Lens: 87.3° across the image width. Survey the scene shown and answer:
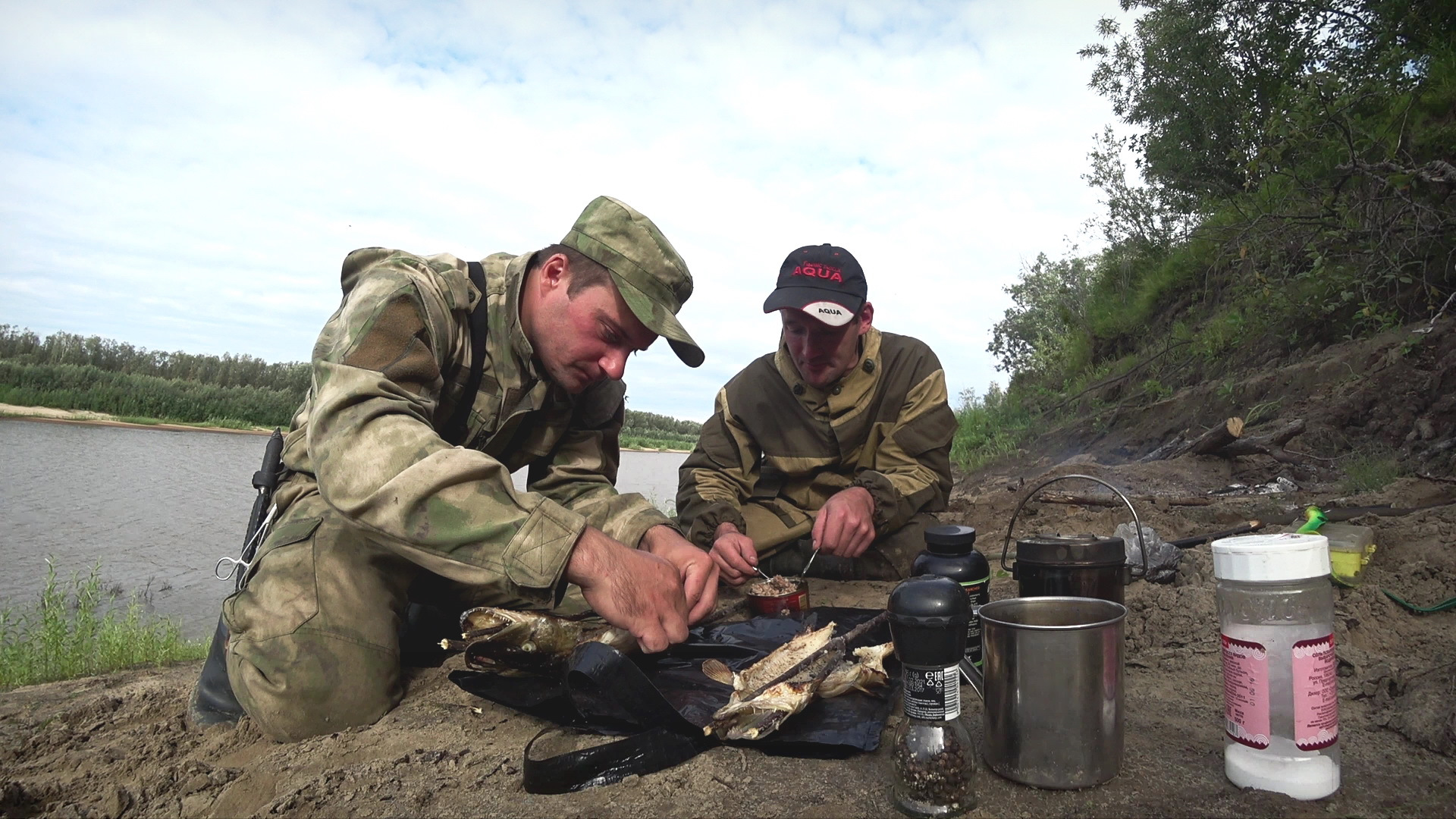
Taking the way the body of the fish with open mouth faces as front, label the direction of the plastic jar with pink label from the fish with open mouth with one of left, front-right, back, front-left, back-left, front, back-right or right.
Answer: back-left

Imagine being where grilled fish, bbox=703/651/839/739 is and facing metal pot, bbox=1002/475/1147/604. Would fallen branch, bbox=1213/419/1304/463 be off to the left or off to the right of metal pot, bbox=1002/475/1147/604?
left

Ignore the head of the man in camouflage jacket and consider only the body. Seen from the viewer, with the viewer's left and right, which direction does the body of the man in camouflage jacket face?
facing the viewer and to the right of the viewer

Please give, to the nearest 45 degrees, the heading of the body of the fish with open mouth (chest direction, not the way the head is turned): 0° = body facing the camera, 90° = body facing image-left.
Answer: approximately 90°

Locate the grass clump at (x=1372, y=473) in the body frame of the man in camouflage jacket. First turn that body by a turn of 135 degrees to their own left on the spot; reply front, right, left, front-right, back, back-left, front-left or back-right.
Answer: right

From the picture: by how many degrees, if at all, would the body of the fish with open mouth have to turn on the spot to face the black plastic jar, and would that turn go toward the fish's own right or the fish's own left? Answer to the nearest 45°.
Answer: approximately 135° to the fish's own left

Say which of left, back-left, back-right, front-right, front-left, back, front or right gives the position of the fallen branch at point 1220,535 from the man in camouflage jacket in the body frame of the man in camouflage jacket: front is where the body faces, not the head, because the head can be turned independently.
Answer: front-left

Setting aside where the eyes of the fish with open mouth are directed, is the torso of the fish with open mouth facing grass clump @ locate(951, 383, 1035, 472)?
no

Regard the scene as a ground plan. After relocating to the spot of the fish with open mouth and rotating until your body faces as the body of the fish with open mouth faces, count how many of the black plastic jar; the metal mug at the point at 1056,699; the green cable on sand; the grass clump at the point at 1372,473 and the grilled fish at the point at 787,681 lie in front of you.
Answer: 0

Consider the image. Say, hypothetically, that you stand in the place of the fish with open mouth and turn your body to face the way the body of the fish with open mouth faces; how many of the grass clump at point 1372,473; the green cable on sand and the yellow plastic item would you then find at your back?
3

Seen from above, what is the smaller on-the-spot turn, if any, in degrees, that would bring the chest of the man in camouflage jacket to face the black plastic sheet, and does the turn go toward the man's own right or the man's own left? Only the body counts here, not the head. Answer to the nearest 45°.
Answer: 0° — they already face it

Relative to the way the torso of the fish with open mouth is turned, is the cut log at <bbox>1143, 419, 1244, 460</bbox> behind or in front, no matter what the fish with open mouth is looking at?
behind

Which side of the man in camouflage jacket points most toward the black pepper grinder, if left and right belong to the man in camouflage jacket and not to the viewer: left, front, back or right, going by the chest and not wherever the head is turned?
front

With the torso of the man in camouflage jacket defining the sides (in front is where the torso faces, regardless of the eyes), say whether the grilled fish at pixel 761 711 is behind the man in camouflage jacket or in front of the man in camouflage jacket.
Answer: in front

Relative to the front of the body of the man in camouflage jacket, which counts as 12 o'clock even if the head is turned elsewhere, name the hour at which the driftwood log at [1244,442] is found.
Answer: The driftwood log is roughly at 10 o'clock from the man in camouflage jacket.

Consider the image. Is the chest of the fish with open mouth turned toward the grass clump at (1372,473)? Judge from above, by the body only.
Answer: no

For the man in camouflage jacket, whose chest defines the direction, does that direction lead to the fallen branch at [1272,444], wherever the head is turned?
no

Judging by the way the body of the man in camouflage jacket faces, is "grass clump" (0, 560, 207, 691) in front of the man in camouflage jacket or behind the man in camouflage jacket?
behind

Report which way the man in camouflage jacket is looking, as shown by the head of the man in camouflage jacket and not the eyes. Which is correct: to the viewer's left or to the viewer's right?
to the viewer's right

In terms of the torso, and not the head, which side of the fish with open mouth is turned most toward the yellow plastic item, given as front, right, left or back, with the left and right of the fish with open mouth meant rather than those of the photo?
back

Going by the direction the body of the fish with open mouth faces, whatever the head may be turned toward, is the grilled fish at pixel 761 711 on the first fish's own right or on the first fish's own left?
on the first fish's own left
